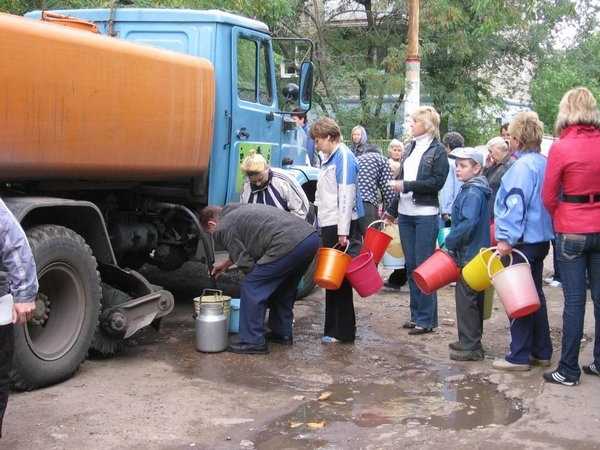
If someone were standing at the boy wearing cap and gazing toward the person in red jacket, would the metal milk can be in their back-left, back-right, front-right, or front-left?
back-right

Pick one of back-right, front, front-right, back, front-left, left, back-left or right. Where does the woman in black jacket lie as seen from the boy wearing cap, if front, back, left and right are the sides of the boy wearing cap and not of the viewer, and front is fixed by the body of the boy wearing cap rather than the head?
front-right

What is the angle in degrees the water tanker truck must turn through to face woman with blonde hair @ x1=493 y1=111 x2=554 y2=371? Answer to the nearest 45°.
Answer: approximately 45° to its right

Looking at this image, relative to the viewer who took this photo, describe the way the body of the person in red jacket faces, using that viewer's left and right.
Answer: facing away from the viewer and to the left of the viewer

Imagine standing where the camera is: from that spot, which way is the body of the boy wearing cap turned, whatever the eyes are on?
to the viewer's left

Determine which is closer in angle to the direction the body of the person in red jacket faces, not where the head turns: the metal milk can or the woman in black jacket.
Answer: the woman in black jacket

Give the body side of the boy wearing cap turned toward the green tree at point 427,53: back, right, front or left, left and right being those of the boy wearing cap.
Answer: right

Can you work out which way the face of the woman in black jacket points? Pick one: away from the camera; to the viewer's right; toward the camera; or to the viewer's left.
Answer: to the viewer's left

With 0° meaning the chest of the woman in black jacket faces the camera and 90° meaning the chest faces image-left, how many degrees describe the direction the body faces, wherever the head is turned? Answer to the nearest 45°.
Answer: approximately 45°

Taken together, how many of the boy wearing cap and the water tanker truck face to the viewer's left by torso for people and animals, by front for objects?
1

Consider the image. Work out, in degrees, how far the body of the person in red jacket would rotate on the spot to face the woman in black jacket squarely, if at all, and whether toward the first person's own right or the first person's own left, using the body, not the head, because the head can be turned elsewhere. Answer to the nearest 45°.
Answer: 0° — they already face them
